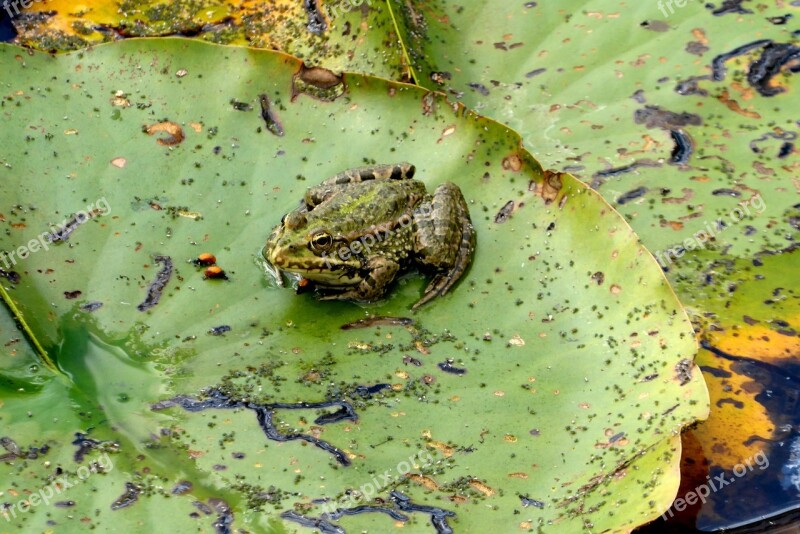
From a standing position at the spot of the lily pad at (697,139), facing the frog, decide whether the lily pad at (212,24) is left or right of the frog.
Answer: right

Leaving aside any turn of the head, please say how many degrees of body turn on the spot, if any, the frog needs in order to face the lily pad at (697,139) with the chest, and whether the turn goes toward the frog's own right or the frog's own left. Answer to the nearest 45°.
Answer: approximately 135° to the frog's own left

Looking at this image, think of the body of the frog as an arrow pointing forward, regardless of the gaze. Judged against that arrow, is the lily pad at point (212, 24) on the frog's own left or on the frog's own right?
on the frog's own right
